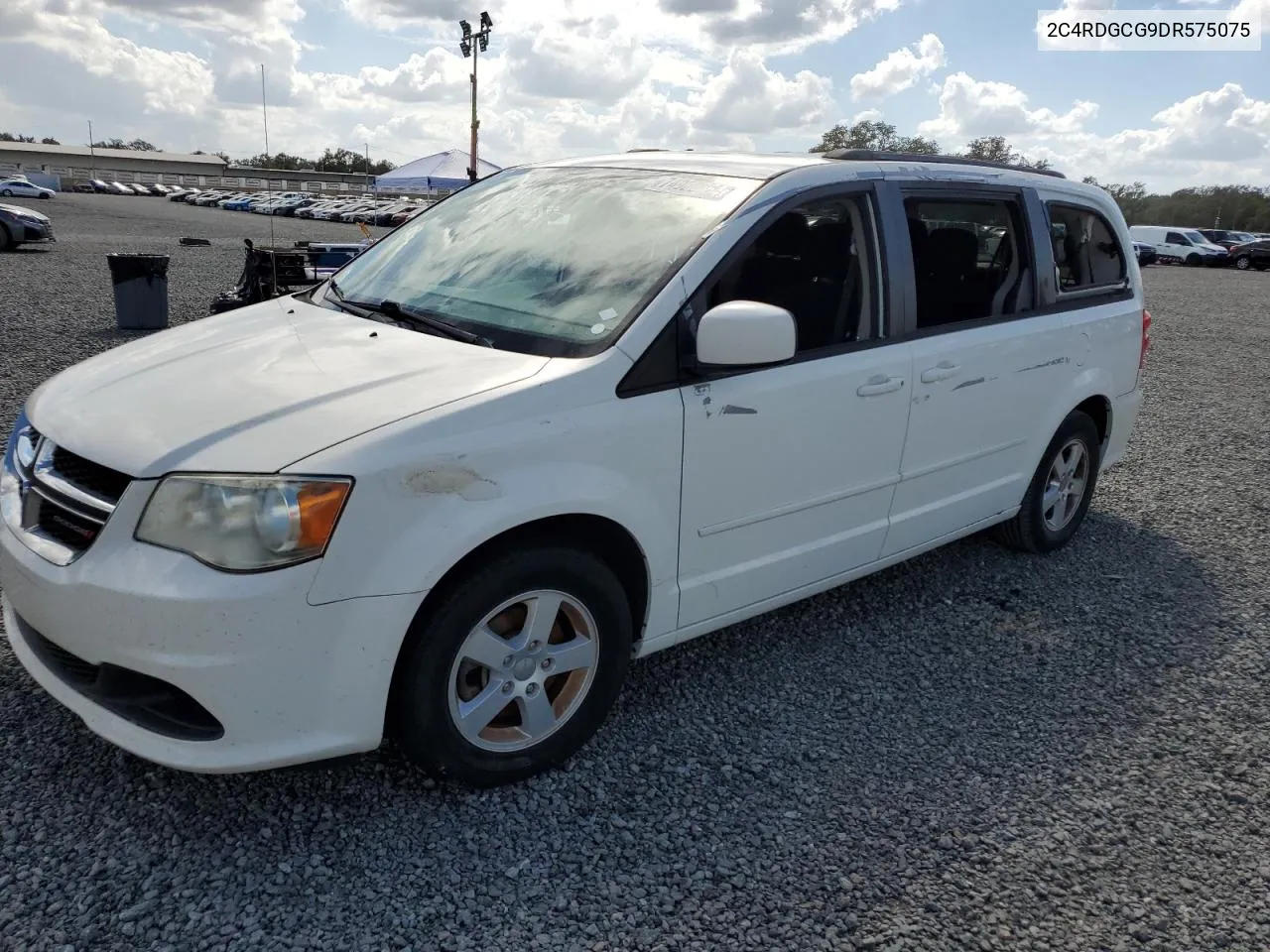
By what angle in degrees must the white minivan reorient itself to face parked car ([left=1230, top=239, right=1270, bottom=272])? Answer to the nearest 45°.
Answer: approximately 180°

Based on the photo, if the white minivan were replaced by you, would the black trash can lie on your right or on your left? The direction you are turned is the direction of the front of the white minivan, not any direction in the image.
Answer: on your right

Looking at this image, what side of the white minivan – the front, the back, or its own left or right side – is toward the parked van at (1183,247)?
back

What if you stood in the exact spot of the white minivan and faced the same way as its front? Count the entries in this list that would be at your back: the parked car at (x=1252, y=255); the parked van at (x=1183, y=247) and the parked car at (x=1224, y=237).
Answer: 3

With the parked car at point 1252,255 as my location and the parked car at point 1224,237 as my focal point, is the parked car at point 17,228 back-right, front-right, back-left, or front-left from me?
back-left

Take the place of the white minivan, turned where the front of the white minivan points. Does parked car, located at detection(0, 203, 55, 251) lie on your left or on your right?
on your right

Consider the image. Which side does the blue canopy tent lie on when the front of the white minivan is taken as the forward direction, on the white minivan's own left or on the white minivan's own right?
on the white minivan's own right

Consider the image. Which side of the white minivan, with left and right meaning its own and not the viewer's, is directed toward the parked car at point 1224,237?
back

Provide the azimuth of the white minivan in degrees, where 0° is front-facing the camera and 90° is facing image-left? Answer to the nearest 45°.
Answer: approximately 45°
